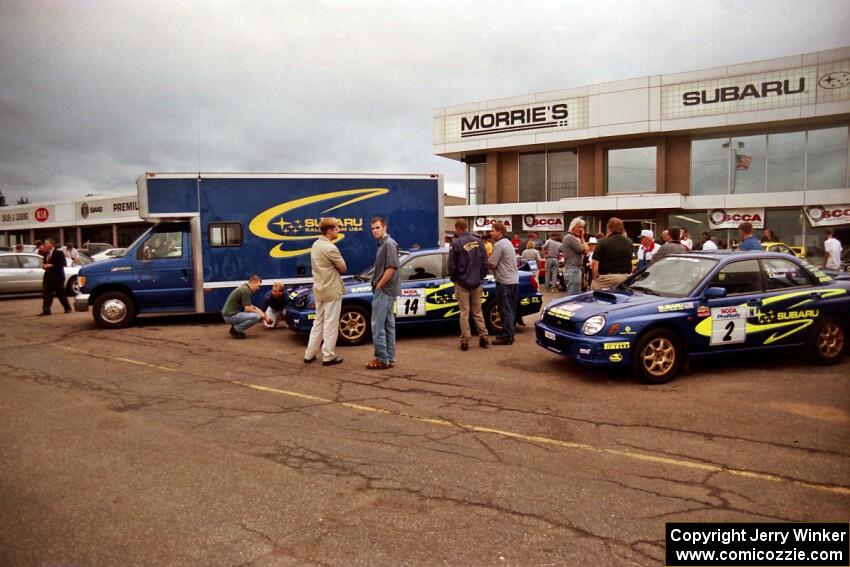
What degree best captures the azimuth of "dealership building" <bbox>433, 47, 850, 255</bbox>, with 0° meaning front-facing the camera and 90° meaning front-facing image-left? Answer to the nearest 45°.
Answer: approximately 45°

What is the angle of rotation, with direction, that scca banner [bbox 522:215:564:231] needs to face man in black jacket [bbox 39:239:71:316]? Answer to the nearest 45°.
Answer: approximately 45° to its right

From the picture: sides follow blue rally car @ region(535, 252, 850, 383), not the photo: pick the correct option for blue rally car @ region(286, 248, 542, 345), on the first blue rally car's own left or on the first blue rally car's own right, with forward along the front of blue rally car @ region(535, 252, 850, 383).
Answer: on the first blue rally car's own right

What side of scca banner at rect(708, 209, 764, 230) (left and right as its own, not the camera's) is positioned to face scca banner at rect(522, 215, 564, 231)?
right

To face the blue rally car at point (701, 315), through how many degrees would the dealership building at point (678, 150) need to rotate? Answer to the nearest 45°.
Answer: approximately 45° to its left

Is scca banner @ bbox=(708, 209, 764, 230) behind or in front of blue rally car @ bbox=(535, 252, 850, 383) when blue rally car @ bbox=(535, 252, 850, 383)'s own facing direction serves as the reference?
behind

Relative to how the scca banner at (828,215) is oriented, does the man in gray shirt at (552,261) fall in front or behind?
in front

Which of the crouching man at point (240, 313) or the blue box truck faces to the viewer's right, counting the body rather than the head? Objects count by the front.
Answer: the crouching man

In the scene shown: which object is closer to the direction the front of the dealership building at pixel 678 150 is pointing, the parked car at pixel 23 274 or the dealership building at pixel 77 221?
the parked car

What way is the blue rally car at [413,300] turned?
to the viewer's left

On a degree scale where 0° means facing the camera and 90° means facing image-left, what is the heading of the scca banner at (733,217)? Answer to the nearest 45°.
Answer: approximately 0°

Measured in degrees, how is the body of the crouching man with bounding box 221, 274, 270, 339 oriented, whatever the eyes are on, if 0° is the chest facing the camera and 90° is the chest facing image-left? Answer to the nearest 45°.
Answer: approximately 270°

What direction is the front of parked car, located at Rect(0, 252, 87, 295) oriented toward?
to the viewer's right

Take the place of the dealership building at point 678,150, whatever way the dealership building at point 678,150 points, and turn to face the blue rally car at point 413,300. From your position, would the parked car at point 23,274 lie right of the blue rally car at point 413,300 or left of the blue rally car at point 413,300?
right

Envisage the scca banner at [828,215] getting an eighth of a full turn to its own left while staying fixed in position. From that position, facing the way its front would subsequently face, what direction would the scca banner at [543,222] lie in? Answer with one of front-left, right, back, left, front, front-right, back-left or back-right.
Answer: back-right
